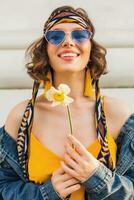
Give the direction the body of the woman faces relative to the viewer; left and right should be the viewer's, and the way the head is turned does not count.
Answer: facing the viewer

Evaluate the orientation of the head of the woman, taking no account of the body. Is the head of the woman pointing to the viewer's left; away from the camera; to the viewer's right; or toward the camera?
toward the camera
